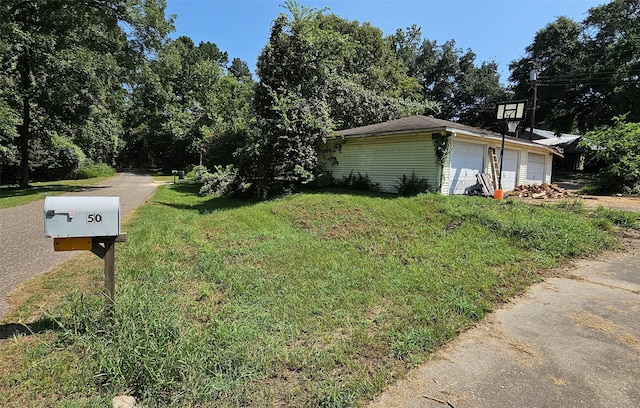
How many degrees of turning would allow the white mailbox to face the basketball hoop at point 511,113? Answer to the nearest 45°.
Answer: approximately 180°

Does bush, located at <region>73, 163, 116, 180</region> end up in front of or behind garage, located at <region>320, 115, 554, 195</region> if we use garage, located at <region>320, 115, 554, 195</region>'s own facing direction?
behind

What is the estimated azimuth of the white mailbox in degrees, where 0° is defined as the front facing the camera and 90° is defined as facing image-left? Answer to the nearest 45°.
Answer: approximately 90°

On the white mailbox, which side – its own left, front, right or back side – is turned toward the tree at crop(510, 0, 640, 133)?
back

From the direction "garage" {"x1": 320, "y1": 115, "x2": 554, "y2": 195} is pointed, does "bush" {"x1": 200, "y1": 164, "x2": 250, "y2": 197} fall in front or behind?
behind

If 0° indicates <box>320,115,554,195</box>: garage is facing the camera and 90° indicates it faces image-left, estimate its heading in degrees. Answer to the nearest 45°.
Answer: approximately 315°

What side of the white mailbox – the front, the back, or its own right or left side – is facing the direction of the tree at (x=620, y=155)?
back

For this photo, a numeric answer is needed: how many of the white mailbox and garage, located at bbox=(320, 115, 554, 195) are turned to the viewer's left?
1

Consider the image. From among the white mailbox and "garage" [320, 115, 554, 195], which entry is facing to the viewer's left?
the white mailbox
